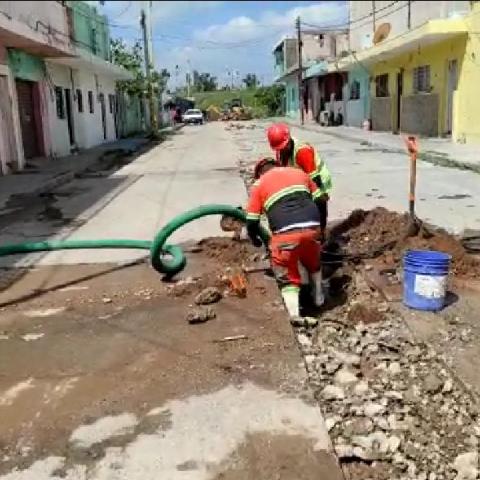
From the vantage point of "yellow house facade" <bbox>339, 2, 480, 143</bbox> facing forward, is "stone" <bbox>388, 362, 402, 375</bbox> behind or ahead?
ahead

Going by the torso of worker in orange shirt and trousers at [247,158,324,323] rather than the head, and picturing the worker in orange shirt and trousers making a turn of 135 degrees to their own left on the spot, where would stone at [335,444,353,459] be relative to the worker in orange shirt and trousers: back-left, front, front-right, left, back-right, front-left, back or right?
front

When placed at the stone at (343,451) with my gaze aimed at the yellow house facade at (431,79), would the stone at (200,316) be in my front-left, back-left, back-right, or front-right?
front-left

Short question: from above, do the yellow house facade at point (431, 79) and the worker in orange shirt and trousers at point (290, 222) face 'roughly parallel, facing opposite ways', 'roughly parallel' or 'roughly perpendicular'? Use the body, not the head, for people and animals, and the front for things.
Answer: roughly perpendicular

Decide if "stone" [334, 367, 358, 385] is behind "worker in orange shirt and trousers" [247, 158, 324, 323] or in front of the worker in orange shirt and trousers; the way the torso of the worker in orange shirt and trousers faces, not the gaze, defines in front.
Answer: behind

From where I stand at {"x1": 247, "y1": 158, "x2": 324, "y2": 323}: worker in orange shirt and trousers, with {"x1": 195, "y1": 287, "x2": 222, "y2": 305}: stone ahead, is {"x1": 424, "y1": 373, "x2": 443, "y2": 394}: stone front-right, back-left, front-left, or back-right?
back-left

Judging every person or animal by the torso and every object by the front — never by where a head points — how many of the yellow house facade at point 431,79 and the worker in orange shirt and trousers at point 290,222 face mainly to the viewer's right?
0

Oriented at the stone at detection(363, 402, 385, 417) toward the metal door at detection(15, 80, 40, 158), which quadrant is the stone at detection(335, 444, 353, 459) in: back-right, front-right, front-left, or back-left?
back-left

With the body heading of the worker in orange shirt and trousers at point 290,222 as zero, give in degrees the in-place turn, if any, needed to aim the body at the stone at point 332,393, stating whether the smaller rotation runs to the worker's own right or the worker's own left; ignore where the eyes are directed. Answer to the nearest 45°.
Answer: approximately 135° to the worker's own left

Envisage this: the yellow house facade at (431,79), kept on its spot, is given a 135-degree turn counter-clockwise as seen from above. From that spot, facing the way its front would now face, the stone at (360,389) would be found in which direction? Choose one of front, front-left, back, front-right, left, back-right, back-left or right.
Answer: right

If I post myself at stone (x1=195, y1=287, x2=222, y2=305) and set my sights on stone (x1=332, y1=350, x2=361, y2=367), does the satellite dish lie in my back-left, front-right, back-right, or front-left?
back-left

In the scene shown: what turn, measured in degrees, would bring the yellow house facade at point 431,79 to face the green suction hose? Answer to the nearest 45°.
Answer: approximately 45° to its left

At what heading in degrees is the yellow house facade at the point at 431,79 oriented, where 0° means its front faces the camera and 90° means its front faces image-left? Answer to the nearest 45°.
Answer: approximately 45°

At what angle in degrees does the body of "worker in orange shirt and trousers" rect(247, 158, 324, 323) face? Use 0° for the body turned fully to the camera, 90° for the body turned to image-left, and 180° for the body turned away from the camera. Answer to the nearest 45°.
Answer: approximately 135°

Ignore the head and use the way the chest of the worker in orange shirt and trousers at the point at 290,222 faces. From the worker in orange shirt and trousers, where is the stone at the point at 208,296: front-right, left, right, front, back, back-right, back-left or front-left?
front-left

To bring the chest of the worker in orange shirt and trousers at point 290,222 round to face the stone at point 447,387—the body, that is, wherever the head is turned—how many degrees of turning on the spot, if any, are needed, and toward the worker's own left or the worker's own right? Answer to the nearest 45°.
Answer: approximately 180°
